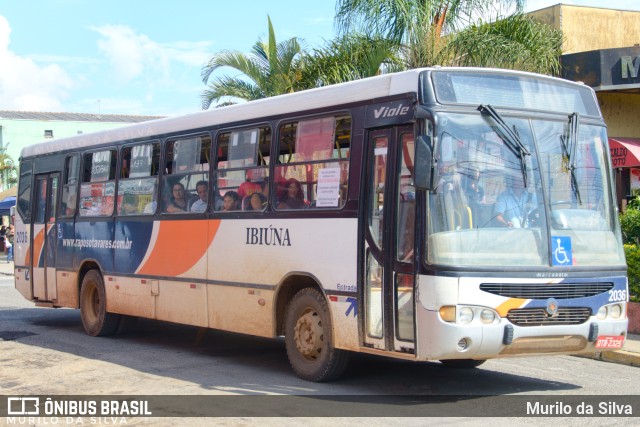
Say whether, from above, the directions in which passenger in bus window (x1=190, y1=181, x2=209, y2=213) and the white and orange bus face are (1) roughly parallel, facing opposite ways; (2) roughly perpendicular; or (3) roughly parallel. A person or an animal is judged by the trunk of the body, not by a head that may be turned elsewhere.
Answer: roughly parallel

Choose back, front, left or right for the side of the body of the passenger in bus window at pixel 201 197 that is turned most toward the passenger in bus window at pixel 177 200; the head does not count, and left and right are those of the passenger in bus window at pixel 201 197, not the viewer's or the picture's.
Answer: back

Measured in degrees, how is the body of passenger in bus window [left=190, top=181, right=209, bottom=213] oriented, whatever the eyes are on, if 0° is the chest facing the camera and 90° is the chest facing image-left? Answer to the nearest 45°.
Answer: approximately 315°

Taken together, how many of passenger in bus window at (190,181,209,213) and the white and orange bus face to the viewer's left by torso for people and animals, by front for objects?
0

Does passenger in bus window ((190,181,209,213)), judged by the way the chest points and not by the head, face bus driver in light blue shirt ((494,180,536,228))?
yes

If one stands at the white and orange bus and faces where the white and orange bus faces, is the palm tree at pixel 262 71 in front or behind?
behind

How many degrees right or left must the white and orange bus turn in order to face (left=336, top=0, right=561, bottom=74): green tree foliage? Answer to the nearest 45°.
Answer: approximately 135° to its left

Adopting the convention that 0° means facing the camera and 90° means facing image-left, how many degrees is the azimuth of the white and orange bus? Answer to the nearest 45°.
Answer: approximately 315°
